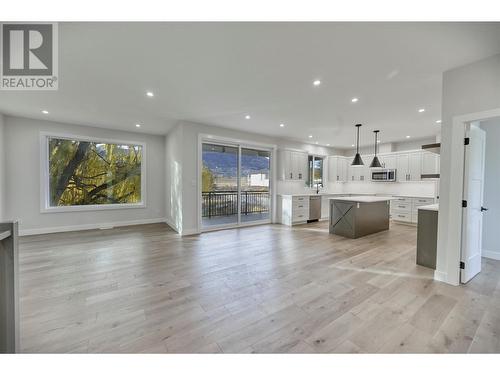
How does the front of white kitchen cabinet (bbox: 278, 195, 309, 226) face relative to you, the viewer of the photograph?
facing the viewer and to the right of the viewer

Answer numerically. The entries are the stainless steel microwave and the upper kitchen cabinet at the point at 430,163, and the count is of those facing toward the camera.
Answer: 2

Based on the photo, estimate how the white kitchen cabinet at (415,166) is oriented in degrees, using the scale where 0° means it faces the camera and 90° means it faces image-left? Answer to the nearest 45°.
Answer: approximately 0°

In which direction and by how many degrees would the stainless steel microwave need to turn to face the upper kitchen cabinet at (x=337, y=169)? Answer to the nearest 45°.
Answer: approximately 90° to its right

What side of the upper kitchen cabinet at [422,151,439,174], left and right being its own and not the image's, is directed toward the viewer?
front

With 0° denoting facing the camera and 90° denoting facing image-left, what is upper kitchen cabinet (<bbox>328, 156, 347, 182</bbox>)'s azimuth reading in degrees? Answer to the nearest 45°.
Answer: approximately 315°

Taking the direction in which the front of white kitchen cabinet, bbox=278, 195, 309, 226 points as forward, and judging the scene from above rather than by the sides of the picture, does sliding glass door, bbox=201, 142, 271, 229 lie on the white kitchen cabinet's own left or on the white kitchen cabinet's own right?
on the white kitchen cabinet's own right

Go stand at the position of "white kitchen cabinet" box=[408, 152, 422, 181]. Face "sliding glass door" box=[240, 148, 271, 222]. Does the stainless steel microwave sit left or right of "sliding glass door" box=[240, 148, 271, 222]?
right

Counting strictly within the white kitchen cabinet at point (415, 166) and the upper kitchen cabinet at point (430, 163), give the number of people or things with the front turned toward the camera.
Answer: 2

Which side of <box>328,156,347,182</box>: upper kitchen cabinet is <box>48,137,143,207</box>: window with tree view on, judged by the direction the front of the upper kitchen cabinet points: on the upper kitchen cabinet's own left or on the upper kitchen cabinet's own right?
on the upper kitchen cabinet's own right

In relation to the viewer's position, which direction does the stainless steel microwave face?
facing the viewer

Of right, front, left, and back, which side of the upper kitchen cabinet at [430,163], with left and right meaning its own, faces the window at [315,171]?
right

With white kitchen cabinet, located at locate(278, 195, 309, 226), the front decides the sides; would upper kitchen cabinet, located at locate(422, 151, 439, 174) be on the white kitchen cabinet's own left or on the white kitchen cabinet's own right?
on the white kitchen cabinet's own left

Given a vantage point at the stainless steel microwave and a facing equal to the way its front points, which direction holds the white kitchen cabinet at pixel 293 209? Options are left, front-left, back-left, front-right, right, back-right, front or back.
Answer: front-right

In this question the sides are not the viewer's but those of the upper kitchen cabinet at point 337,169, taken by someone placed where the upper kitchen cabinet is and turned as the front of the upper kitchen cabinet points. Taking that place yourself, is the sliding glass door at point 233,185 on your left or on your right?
on your right

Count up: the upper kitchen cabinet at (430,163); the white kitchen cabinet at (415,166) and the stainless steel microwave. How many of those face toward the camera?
3
